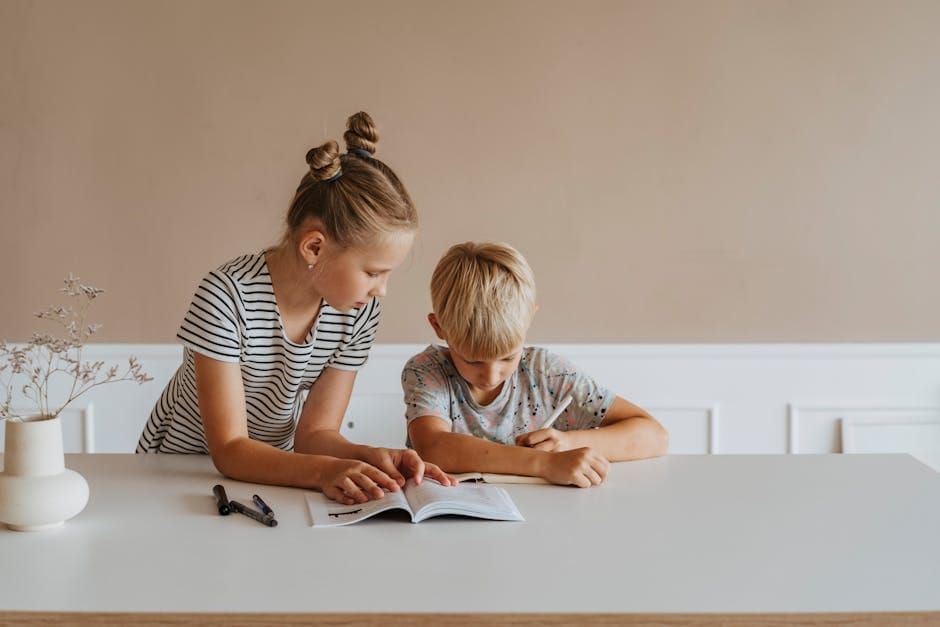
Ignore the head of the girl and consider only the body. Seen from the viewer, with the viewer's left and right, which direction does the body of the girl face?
facing the viewer and to the right of the viewer

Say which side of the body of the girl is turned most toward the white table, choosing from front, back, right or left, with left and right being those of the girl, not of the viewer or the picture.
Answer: front

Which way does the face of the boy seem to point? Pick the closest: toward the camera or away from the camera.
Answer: toward the camera
